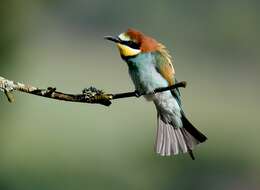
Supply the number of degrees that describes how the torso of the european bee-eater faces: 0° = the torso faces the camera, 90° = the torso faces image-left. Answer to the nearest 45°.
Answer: approximately 45°
